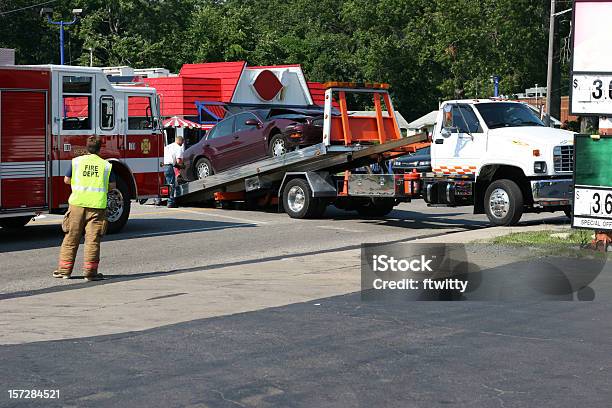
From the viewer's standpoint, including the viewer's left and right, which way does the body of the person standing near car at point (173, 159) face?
facing to the right of the viewer

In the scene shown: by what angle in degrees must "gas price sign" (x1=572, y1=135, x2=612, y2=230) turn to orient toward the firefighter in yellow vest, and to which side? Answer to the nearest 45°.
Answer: approximately 45° to its right

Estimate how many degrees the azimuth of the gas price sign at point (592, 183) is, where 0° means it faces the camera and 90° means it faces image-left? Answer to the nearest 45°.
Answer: approximately 0°

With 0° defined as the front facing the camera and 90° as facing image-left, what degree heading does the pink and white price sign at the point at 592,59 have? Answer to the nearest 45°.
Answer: approximately 0°

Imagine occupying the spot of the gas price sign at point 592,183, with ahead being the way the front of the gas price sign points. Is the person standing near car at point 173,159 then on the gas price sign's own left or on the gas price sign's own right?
on the gas price sign's own right

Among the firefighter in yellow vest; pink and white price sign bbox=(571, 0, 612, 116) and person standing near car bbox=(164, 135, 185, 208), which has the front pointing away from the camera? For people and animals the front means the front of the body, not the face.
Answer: the firefighter in yellow vest

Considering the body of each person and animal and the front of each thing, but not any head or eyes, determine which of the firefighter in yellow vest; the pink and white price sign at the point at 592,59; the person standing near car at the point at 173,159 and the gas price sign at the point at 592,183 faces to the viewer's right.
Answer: the person standing near car

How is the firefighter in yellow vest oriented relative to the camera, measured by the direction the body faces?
away from the camera

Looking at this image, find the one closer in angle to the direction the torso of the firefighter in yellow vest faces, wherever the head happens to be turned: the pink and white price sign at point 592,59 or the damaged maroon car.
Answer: the damaged maroon car

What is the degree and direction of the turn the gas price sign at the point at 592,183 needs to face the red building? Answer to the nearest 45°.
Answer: approximately 135° to its right
